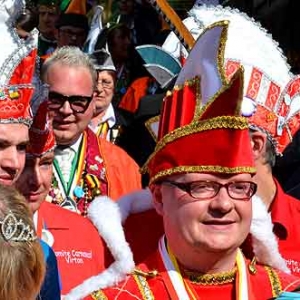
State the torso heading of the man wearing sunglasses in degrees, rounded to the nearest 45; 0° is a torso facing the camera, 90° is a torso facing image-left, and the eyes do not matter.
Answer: approximately 0°

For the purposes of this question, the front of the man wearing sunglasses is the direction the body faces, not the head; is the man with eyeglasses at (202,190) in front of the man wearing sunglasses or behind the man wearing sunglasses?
in front
